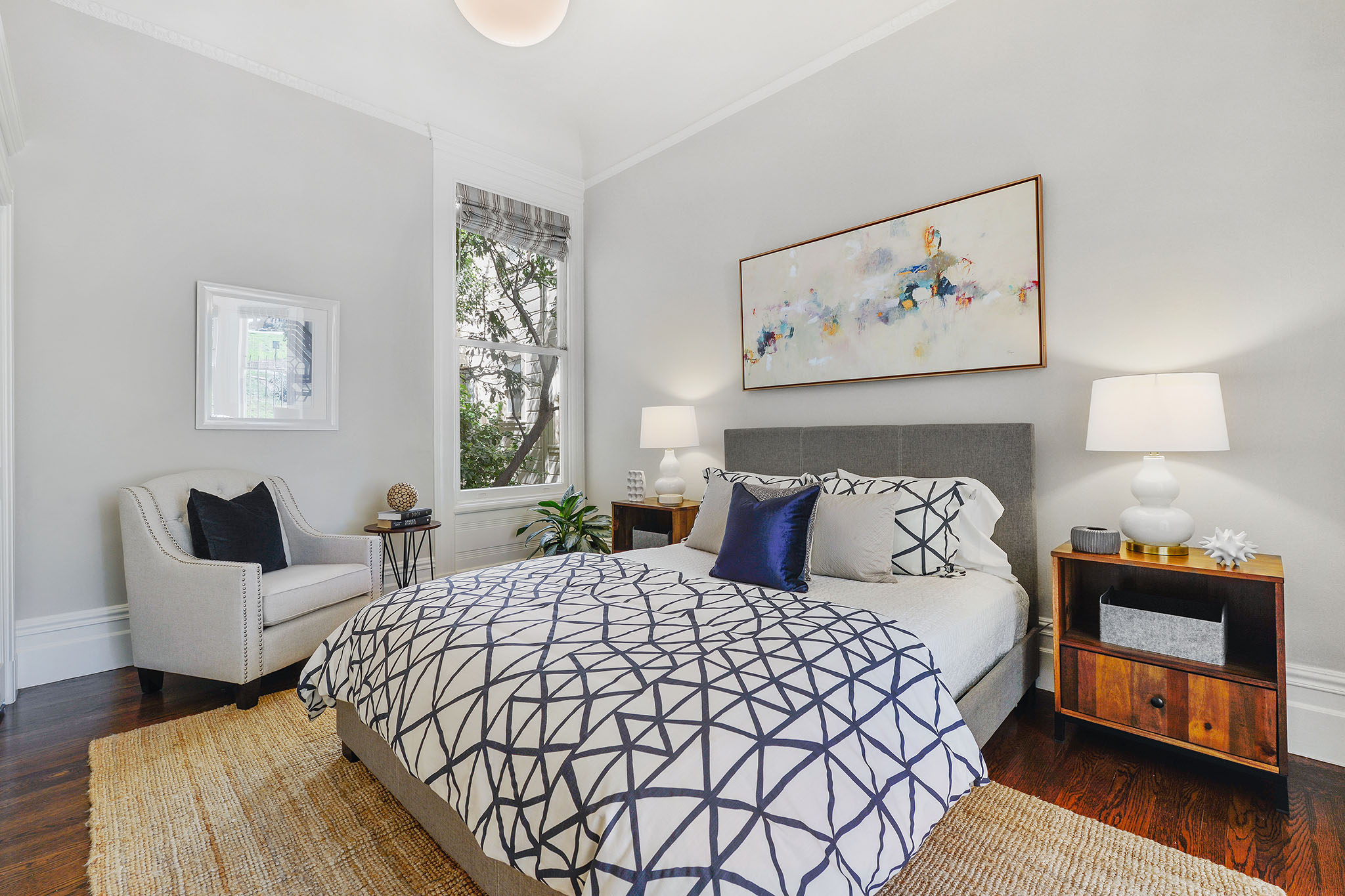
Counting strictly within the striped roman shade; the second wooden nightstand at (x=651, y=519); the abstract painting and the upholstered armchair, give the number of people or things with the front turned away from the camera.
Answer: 0

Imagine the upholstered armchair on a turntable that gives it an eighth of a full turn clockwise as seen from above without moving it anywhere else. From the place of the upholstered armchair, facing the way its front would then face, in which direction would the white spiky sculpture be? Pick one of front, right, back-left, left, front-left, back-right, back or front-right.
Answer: front-left

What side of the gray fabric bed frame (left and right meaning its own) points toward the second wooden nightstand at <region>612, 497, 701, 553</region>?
right

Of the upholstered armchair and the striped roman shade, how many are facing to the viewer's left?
0

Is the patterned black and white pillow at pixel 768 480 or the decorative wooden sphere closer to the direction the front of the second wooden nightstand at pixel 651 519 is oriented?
the decorative wooden sphere

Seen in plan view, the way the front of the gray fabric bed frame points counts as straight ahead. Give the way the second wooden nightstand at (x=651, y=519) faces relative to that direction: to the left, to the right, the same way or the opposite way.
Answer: the same way

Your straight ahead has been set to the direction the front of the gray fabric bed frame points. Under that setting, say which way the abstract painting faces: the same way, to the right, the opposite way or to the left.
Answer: the same way

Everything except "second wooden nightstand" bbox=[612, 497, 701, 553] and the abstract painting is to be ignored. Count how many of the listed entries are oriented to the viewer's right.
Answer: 0

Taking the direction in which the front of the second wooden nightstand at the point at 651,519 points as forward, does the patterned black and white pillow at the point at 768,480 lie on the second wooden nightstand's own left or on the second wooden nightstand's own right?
on the second wooden nightstand's own left

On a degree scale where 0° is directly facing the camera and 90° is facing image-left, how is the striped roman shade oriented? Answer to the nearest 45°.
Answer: approximately 315°

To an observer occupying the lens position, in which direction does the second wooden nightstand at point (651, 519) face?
facing the viewer and to the left of the viewer
